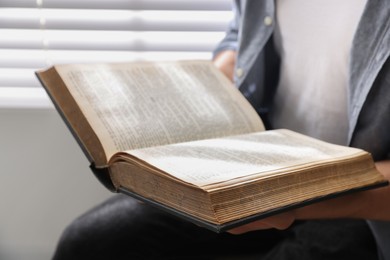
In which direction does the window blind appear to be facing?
toward the camera
